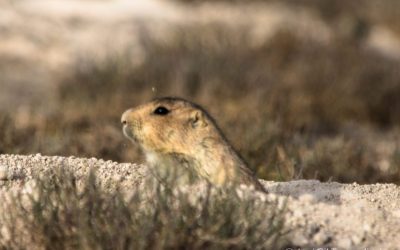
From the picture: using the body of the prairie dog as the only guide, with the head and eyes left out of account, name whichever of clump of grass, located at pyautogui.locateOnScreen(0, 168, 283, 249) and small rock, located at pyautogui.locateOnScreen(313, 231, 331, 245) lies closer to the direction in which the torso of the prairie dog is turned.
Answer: the clump of grass

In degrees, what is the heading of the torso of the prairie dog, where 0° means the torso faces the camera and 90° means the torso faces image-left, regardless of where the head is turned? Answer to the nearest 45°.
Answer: approximately 90°

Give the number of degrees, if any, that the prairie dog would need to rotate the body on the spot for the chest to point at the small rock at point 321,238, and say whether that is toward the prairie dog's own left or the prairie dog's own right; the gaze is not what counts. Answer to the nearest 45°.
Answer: approximately 135° to the prairie dog's own left
